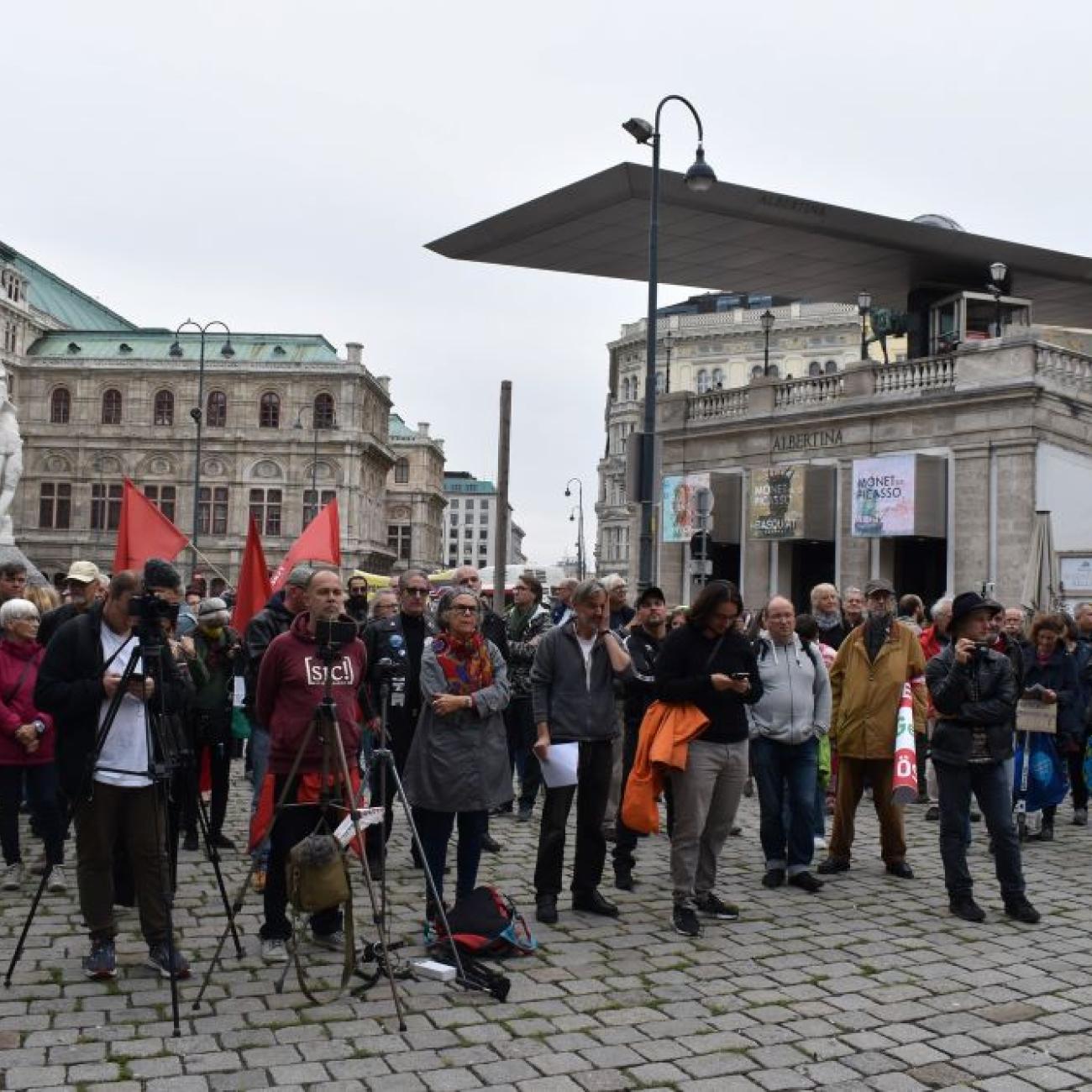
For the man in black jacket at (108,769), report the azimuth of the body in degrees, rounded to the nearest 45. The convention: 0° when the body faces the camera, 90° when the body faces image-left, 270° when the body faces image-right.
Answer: approximately 315°

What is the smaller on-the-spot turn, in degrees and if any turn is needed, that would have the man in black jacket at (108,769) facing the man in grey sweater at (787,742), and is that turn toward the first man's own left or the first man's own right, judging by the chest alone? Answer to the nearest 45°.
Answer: approximately 45° to the first man's own left

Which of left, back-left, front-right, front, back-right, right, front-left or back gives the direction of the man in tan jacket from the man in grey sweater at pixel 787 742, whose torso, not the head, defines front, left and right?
back-left

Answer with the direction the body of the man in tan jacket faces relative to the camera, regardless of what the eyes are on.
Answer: toward the camera

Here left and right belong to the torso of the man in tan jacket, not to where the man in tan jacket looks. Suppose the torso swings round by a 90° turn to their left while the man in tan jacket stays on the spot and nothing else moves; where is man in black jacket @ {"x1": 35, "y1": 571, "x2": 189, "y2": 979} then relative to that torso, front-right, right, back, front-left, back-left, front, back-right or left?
back-right

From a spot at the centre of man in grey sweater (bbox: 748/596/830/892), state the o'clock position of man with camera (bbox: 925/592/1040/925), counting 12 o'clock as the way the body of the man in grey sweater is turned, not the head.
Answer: The man with camera is roughly at 10 o'clock from the man in grey sweater.

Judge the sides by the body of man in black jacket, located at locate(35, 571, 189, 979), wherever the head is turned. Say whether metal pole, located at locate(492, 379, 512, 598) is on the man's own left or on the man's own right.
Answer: on the man's own left

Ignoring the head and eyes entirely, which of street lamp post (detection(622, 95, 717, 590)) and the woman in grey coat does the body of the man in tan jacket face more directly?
the woman in grey coat

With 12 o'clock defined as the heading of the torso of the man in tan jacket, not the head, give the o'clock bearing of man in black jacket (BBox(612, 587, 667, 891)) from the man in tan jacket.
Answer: The man in black jacket is roughly at 3 o'clock from the man in tan jacket.

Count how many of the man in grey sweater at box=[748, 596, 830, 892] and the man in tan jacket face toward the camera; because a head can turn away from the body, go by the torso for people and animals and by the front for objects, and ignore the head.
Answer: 2

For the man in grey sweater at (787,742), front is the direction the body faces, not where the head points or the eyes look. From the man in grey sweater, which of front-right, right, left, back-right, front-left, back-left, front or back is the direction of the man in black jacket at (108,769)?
front-right

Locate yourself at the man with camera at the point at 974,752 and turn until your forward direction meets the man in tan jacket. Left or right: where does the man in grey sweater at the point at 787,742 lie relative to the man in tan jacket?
left

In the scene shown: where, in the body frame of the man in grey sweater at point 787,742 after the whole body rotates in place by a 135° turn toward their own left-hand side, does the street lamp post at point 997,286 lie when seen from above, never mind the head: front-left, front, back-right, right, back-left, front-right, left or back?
front-left

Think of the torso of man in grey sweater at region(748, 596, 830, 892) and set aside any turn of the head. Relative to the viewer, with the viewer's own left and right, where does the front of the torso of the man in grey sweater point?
facing the viewer
